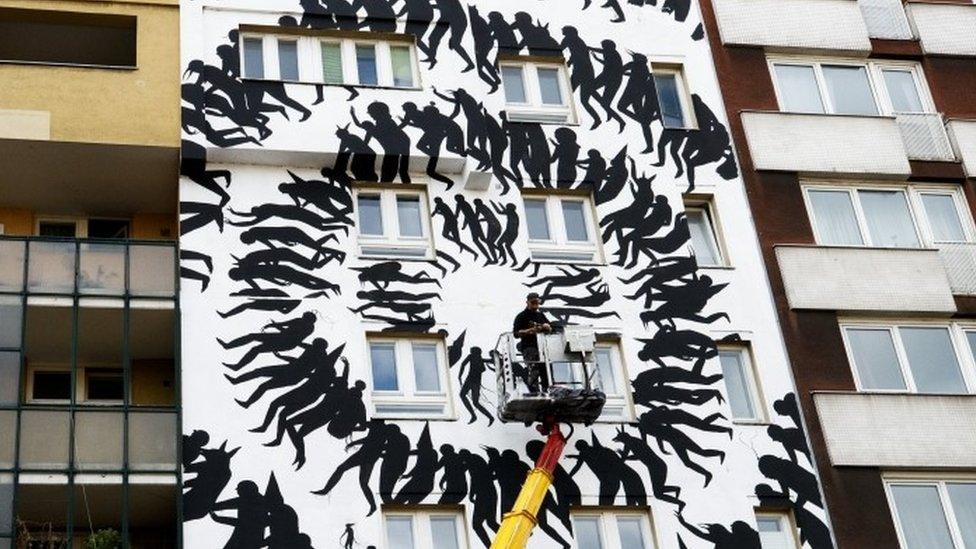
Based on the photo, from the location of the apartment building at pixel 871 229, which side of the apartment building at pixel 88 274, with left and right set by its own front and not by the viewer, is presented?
left

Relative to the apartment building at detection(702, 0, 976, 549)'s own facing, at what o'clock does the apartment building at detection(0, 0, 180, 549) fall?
the apartment building at detection(0, 0, 180, 549) is roughly at 2 o'clock from the apartment building at detection(702, 0, 976, 549).

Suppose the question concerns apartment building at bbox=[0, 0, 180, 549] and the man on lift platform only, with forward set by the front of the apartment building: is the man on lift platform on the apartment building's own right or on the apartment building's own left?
on the apartment building's own left

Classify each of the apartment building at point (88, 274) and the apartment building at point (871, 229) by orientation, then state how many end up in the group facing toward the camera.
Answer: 2

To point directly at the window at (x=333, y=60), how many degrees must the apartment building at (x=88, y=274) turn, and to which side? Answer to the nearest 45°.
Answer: approximately 90° to its left

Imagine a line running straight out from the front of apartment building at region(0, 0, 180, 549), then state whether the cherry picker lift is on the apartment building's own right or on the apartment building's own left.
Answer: on the apartment building's own left

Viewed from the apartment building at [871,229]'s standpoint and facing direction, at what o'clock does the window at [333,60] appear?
The window is roughly at 2 o'clock from the apartment building.

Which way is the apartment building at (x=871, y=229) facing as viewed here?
toward the camera
